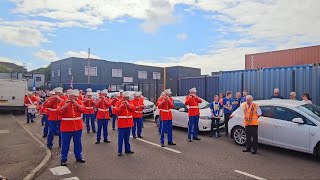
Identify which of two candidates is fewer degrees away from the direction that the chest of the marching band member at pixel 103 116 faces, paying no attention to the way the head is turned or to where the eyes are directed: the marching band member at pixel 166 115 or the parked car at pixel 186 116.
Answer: the marching band member

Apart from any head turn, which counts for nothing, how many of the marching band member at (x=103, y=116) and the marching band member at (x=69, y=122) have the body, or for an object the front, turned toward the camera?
2

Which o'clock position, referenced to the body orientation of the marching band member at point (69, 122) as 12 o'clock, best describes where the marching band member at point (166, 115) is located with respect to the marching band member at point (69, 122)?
the marching band member at point (166, 115) is roughly at 8 o'clock from the marching band member at point (69, 122).

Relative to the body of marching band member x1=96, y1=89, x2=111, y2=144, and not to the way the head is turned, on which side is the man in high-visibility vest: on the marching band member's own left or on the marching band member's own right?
on the marching band member's own left
